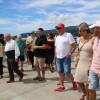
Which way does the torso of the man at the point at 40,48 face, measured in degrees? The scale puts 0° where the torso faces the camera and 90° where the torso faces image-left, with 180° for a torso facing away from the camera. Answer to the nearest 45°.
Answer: approximately 45°

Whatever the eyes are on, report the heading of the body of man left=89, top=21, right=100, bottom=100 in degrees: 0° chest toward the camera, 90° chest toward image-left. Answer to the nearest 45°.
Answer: approximately 45°

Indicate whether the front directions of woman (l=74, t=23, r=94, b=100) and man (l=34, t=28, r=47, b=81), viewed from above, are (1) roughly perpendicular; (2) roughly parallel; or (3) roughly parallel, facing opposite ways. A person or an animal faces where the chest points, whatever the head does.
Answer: roughly parallel

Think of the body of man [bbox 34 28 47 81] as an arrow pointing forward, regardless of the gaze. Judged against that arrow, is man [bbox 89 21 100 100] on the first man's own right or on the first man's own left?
on the first man's own left

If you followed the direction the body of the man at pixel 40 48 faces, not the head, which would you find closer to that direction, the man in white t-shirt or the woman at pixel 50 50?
the man in white t-shirt

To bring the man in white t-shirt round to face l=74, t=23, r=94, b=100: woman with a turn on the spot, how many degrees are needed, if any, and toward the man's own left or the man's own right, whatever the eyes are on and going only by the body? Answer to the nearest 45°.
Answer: approximately 45° to the man's own left

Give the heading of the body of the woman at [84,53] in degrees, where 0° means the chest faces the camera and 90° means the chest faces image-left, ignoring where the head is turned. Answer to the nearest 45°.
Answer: approximately 45°

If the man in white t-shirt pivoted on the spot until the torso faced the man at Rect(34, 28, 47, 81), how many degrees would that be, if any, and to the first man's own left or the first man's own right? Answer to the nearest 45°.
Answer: approximately 90° to the first man's own right

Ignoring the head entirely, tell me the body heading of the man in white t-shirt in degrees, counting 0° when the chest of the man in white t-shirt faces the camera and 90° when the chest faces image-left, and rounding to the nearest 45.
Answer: approximately 45°

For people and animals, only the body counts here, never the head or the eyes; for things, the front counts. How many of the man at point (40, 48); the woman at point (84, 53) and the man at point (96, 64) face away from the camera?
0

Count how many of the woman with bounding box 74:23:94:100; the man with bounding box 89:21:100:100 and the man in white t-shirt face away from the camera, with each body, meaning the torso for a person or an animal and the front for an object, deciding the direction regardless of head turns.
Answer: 0
